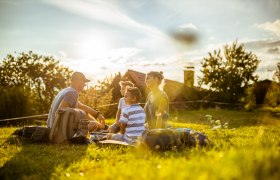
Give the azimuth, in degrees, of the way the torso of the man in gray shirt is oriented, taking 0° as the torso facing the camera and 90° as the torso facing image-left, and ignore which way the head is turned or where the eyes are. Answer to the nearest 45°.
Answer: approximately 270°

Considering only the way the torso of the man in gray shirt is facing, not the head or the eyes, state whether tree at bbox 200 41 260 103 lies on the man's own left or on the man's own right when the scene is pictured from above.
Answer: on the man's own left

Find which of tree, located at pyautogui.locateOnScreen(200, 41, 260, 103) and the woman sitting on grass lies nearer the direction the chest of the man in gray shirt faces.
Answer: the woman sitting on grass

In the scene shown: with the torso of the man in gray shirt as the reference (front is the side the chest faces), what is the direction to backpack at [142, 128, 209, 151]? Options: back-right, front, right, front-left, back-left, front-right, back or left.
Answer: front-right

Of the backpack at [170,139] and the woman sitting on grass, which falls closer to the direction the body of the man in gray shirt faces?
the woman sitting on grass

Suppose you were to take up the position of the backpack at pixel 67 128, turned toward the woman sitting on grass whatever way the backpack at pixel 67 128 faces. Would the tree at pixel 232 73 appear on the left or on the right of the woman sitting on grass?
left

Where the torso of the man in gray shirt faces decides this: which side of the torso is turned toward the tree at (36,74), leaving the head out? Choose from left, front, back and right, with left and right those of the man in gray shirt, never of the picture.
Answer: left

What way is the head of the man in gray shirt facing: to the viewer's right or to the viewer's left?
to the viewer's right

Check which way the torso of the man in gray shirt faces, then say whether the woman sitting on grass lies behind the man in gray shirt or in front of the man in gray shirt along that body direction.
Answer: in front
